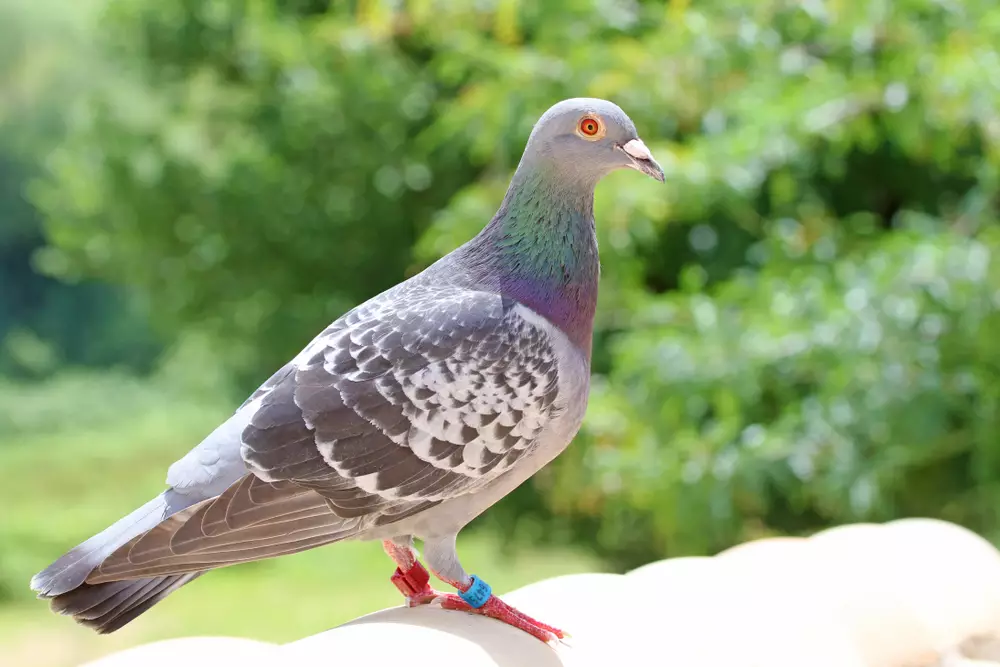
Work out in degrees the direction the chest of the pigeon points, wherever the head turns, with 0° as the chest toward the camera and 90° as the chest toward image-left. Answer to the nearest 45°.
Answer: approximately 270°
